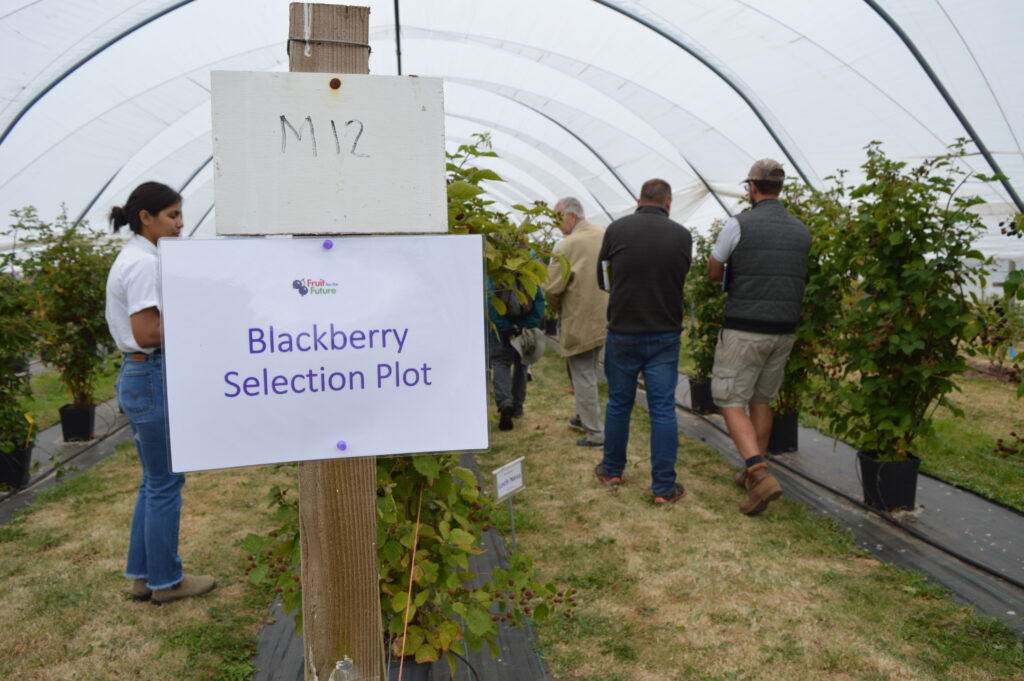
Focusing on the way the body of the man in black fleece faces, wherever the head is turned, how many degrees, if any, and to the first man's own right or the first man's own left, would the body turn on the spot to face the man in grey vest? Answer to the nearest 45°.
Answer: approximately 90° to the first man's own right

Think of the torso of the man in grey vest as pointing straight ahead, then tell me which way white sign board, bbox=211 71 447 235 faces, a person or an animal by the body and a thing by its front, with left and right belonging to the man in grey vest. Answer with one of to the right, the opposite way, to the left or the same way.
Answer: the opposite way

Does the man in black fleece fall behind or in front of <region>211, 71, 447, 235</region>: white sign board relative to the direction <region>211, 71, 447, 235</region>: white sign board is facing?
behind

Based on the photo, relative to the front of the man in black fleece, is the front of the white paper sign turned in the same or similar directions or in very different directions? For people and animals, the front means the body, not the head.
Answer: very different directions

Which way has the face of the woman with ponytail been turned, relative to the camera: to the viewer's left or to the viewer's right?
to the viewer's right

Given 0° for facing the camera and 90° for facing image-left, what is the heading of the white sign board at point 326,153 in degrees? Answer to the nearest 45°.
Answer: approximately 0°

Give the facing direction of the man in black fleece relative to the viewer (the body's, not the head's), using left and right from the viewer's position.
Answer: facing away from the viewer

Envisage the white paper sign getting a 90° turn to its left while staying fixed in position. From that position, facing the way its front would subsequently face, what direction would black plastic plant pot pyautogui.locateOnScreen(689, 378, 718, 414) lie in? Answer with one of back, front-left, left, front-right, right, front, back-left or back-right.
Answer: front-left

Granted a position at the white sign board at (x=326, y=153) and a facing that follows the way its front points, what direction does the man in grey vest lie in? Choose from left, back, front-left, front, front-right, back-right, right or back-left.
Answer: back-left

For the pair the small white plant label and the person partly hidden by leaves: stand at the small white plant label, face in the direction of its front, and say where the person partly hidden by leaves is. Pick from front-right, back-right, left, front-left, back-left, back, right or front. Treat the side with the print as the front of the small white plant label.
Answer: back-left

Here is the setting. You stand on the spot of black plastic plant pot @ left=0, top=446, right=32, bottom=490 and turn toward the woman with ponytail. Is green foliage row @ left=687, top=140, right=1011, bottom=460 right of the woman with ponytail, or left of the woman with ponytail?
left
